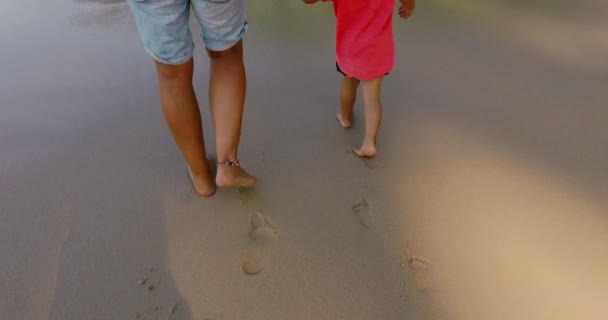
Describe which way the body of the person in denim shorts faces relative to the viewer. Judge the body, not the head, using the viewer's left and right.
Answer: facing away from the viewer
